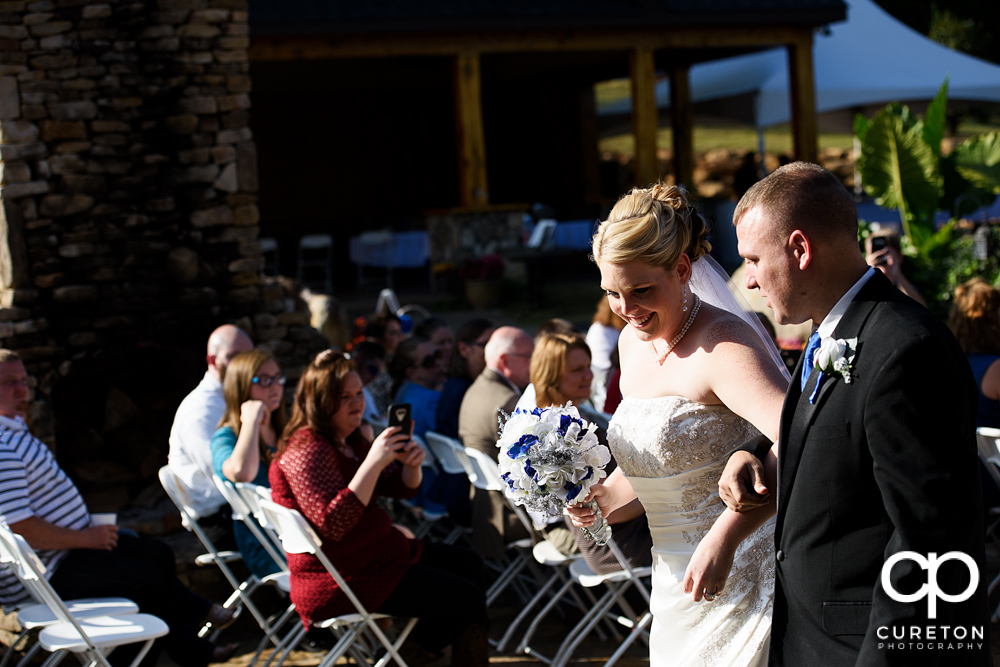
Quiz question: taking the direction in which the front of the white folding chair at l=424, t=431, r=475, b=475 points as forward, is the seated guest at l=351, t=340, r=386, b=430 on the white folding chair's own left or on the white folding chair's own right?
on the white folding chair's own left

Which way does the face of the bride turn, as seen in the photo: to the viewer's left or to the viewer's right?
to the viewer's left

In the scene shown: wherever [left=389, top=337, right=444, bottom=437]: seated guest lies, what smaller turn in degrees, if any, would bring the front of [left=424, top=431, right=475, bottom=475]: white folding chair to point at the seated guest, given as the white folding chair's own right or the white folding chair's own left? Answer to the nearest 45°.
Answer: approximately 45° to the white folding chair's own left

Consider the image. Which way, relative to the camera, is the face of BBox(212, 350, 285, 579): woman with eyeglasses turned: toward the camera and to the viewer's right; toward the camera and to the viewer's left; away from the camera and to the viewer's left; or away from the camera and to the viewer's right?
toward the camera and to the viewer's right

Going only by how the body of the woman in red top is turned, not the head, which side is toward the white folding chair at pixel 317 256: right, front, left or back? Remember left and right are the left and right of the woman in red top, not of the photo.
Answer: left

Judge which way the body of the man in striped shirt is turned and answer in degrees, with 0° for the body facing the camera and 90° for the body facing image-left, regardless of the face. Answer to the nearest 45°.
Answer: approximately 270°

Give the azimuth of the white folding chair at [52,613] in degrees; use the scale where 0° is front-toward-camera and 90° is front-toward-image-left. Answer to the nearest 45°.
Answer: approximately 270°

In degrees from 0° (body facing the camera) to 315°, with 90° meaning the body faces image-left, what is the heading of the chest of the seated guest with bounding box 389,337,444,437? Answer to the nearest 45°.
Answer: approximately 270°
